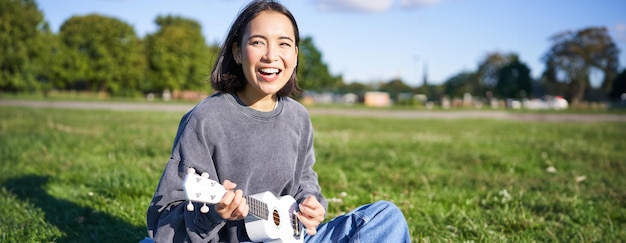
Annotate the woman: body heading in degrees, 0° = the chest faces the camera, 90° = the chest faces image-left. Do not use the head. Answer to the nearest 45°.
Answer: approximately 315°

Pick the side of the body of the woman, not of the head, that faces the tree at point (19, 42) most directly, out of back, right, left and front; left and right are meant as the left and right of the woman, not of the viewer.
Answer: back
